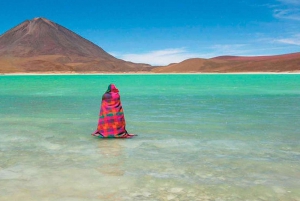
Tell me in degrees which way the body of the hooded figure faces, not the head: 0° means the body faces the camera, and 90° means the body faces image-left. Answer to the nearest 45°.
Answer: approximately 180°
